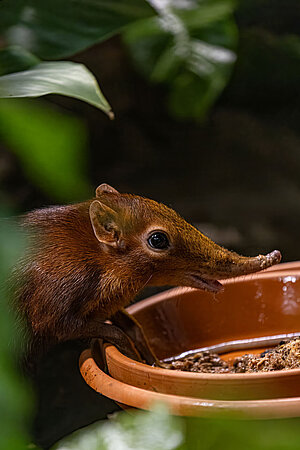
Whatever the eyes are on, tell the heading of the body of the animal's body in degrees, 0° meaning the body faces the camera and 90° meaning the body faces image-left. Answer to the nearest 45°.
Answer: approximately 270°
